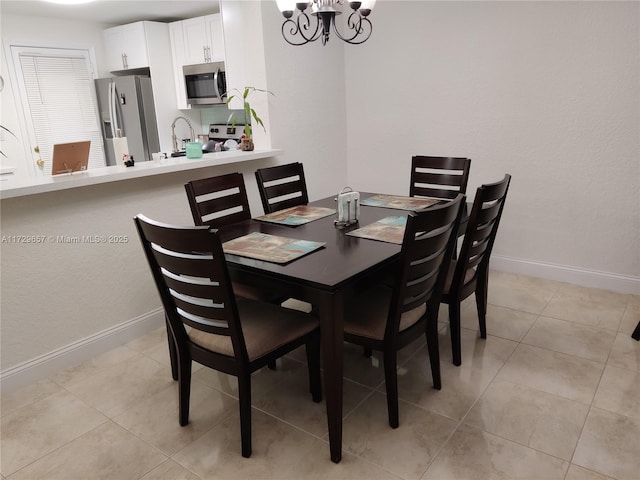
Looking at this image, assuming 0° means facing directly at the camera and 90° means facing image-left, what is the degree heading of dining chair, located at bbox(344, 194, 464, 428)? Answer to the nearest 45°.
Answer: approximately 135°

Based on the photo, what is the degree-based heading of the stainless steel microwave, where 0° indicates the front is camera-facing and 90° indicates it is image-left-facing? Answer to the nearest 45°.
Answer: approximately 315°

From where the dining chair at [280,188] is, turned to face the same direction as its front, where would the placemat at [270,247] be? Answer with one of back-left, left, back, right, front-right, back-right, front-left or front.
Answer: front-right

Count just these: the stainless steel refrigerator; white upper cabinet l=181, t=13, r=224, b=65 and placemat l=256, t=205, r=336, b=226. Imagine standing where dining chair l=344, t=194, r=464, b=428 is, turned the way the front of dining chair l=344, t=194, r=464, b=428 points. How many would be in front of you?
3

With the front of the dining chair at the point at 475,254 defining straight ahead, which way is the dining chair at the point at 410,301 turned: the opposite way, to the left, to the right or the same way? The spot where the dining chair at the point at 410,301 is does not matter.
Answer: the same way

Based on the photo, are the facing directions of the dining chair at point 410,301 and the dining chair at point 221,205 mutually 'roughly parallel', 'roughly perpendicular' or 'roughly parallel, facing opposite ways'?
roughly parallel, facing opposite ways

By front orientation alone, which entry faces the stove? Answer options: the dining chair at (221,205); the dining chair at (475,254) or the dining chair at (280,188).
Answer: the dining chair at (475,254)

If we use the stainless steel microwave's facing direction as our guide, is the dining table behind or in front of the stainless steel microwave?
in front

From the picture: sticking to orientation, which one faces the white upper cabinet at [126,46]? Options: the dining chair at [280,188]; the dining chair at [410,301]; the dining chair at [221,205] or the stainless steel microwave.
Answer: the dining chair at [410,301]

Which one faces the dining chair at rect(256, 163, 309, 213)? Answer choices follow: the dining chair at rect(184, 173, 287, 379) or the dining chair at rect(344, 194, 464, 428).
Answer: the dining chair at rect(344, 194, 464, 428)

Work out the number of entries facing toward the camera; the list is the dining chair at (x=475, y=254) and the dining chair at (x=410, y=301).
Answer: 0

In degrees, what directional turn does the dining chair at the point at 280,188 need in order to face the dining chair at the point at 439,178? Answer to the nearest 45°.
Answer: approximately 45° to its left

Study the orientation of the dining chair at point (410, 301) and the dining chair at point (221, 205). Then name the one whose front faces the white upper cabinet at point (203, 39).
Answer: the dining chair at point (410, 301)

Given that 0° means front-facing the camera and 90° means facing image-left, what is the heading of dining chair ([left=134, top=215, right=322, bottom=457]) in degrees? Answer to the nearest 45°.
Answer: approximately 225°

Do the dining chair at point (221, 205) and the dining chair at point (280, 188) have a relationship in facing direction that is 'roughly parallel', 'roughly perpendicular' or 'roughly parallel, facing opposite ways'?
roughly parallel

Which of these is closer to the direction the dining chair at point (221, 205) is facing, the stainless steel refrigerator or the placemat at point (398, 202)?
the placemat
